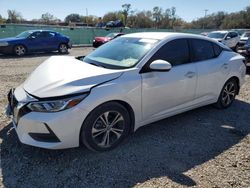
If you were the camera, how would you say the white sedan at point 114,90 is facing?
facing the viewer and to the left of the viewer

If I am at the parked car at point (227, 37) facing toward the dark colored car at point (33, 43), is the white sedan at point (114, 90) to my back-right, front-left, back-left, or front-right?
front-left

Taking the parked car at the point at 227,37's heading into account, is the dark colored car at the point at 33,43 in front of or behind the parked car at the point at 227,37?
in front

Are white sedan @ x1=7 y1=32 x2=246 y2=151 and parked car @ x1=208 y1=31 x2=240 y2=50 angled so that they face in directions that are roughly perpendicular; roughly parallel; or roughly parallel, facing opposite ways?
roughly parallel

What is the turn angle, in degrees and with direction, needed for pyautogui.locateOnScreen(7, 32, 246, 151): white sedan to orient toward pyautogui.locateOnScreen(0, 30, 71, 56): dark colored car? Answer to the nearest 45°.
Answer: approximately 90° to its right

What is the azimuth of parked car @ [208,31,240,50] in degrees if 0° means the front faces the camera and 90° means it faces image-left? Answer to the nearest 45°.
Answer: approximately 45°

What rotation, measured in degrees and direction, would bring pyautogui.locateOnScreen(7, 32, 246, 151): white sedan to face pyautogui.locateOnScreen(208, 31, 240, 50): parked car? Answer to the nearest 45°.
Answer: approximately 180°

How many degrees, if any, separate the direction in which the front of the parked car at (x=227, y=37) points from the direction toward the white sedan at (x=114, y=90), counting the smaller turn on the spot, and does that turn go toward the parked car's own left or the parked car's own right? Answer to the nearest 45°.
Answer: approximately 45° to the parked car's own left

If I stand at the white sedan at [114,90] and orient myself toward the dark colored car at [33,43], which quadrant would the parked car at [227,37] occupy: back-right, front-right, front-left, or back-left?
front-right

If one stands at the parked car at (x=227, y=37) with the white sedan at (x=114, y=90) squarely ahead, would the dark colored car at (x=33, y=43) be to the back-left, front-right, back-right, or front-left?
front-right
